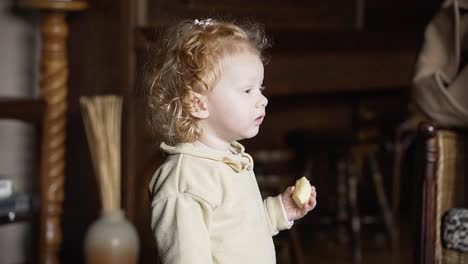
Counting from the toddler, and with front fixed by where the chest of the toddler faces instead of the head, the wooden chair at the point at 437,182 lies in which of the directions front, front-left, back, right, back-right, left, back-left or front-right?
front-left

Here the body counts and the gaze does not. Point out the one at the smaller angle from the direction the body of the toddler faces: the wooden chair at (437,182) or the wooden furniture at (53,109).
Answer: the wooden chair

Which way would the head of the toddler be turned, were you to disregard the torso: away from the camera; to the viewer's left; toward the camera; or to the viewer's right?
to the viewer's right

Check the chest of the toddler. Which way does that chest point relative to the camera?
to the viewer's right

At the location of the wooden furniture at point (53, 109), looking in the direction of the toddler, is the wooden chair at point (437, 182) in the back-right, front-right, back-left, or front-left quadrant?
front-left
